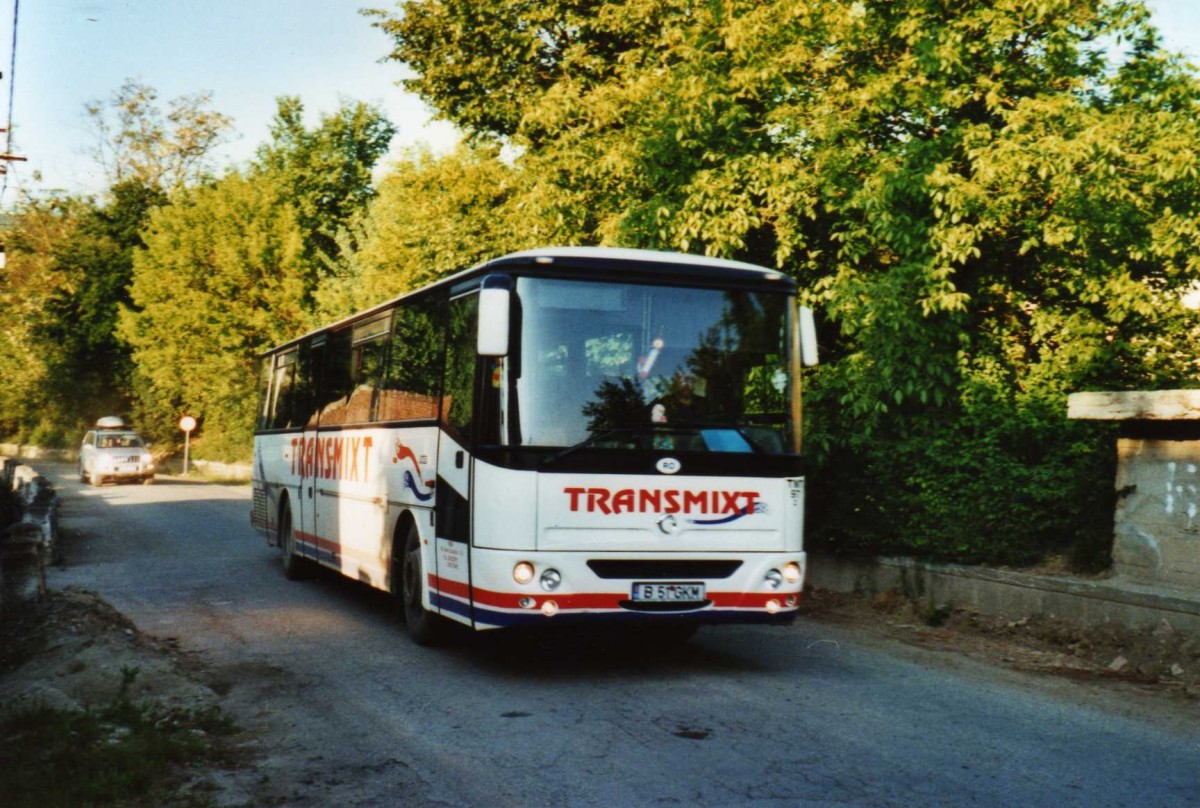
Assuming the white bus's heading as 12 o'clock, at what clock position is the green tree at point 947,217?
The green tree is roughly at 9 o'clock from the white bus.

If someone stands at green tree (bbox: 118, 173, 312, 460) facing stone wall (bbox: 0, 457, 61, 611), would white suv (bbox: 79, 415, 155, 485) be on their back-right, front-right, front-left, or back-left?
front-right

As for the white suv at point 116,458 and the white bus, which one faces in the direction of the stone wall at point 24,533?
the white suv

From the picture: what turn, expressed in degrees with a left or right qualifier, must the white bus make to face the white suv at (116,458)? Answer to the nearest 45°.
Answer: approximately 180°

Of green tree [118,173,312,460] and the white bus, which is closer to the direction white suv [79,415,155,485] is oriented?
the white bus

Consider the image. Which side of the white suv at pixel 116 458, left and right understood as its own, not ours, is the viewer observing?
front

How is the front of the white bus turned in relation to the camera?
facing the viewer and to the right of the viewer

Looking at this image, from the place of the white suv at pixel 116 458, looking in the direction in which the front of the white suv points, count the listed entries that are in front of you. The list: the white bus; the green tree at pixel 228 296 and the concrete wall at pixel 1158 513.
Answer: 2

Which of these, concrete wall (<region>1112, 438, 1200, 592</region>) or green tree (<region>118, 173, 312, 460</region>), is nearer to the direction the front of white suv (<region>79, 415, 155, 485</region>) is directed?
the concrete wall

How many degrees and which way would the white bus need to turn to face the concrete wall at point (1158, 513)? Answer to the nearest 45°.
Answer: approximately 45° to its left

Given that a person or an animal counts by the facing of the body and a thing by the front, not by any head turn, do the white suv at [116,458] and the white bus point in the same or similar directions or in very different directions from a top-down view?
same or similar directions

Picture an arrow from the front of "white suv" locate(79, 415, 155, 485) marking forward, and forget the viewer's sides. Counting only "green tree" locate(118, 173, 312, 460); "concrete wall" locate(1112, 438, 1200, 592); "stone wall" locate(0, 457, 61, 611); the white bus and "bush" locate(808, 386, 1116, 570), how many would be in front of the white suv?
4

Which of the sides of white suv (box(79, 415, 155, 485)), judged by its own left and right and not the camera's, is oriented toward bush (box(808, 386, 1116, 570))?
front

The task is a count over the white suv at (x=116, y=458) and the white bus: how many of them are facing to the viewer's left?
0
